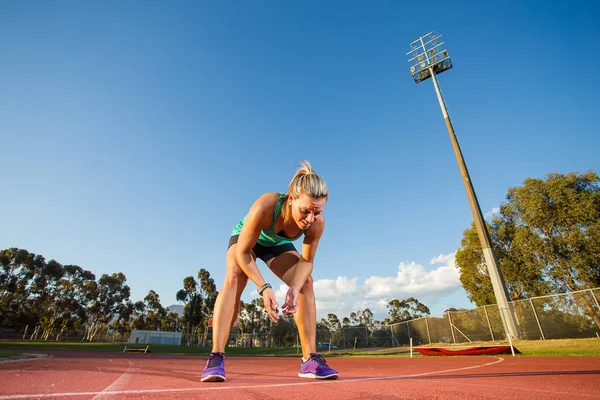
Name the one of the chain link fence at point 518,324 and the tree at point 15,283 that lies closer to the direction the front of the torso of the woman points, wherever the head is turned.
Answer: the chain link fence

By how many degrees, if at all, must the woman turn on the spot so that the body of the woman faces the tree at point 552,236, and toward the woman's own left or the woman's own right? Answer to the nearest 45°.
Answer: approximately 90° to the woman's own left

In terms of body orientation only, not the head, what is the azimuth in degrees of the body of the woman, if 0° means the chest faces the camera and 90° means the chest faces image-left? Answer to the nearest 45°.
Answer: approximately 315°

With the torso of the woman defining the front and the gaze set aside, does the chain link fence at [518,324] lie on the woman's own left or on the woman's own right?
on the woman's own left

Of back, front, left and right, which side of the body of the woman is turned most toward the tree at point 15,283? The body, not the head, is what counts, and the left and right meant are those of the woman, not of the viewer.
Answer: back

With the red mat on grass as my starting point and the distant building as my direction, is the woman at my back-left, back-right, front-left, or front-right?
back-left
